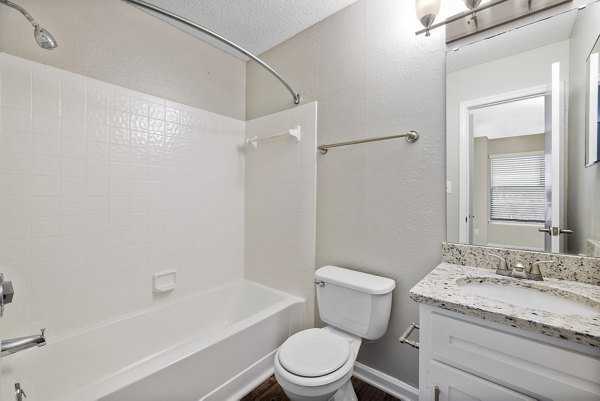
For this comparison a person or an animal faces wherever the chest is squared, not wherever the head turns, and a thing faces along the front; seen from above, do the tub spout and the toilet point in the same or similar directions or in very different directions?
very different directions

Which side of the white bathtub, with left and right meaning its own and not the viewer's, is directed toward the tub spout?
right

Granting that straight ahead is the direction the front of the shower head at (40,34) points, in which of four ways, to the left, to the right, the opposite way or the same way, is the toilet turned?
the opposite way

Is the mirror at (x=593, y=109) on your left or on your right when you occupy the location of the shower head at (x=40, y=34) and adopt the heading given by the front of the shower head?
on your right
